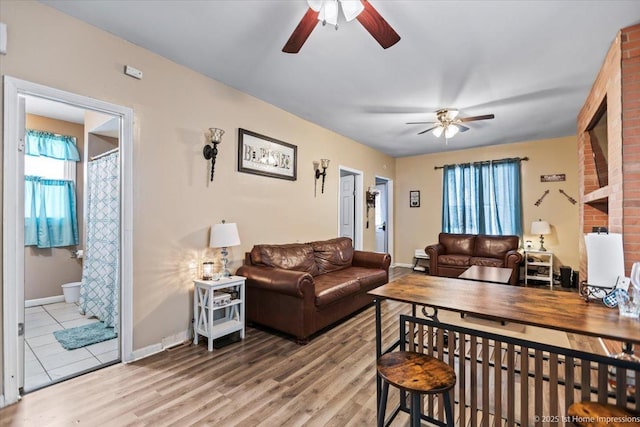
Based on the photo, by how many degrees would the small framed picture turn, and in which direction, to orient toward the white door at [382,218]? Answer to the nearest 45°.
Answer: approximately 90° to its right

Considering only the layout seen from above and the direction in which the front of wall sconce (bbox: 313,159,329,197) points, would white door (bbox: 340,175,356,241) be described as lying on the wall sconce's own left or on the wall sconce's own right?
on the wall sconce's own left

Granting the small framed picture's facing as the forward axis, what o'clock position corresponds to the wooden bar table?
The wooden bar table is roughly at 12 o'clock from the small framed picture.

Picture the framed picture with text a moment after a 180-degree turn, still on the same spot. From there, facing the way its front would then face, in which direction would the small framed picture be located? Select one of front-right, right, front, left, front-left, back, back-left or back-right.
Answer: right

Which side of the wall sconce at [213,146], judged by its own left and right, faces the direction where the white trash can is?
back

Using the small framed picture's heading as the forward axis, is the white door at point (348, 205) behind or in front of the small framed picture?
in front

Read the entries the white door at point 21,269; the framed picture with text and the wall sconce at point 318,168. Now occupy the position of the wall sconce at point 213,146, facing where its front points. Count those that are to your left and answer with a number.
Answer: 2

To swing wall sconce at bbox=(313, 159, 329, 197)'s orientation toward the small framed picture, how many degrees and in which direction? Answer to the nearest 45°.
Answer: approximately 90° to its left

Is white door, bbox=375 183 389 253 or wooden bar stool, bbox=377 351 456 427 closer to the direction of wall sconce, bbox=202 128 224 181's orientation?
the wooden bar stool

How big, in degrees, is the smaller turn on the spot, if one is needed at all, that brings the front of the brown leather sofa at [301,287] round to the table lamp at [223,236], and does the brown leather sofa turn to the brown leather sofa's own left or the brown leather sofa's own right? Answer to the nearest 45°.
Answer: approximately 135° to the brown leather sofa's own right

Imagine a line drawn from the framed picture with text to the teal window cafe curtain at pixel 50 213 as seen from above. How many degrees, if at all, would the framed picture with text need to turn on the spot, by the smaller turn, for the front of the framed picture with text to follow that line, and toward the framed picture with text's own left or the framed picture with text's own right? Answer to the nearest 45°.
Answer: approximately 135° to the framed picture with text's own right

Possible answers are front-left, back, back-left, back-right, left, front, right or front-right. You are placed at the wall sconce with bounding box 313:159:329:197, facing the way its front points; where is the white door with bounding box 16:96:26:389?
right

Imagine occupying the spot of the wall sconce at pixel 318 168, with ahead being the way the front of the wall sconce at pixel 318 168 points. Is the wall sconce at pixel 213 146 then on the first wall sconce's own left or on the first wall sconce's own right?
on the first wall sconce's own right

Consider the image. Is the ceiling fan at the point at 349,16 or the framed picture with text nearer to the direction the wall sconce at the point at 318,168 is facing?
the ceiling fan

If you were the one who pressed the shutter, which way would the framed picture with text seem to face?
facing the viewer and to the right of the viewer

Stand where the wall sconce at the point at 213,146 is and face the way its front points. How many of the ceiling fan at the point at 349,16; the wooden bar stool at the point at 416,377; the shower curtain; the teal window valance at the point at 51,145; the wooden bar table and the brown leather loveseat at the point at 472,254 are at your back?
2

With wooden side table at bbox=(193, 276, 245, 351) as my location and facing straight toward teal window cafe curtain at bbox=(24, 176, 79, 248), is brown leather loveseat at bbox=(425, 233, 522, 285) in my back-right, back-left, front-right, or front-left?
back-right
